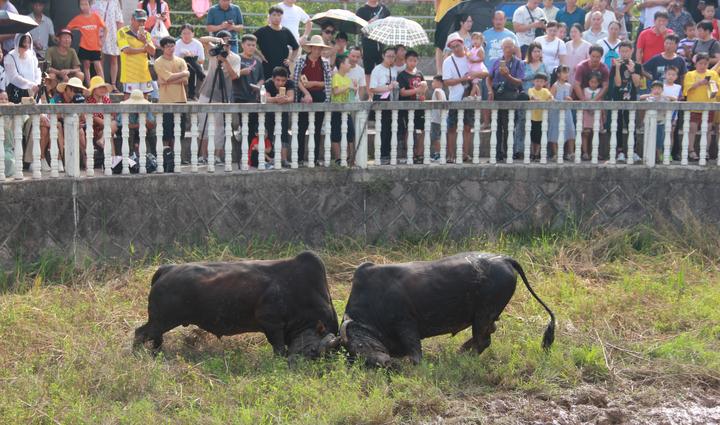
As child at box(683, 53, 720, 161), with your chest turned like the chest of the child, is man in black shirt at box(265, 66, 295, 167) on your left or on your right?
on your right

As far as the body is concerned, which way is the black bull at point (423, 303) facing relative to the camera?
to the viewer's left

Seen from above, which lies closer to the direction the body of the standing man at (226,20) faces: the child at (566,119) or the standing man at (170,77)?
the standing man

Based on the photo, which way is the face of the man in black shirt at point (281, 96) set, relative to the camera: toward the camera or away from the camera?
toward the camera

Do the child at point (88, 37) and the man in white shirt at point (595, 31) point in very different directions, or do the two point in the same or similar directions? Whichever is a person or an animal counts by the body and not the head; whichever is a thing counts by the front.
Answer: same or similar directions

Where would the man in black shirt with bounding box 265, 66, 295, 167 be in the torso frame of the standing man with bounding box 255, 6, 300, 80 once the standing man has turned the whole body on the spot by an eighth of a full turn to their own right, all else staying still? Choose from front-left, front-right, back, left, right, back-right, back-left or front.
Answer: front-left

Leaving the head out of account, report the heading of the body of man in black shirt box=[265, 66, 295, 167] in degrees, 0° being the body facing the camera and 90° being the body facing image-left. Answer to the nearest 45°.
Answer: approximately 0°

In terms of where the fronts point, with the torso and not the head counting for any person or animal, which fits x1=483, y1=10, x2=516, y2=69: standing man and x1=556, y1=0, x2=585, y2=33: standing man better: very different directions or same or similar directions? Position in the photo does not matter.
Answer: same or similar directions

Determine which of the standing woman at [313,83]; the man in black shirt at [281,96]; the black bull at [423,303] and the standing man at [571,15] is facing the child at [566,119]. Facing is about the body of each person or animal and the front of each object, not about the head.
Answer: the standing man

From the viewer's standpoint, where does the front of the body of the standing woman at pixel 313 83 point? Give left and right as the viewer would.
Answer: facing the viewer

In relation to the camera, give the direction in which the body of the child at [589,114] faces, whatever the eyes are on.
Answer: toward the camera

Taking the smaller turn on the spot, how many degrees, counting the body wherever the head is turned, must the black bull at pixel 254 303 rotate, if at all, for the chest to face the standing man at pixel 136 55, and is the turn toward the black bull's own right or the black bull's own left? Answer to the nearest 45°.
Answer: approximately 90° to the black bull's own left

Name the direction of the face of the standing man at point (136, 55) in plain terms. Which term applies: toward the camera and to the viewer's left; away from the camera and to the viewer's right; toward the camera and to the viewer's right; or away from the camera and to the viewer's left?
toward the camera and to the viewer's right

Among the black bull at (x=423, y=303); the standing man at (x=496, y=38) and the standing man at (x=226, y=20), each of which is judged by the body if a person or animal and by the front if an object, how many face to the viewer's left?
1

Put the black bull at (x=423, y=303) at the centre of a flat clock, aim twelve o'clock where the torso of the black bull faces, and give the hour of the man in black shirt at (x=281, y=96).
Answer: The man in black shirt is roughly at 2 o'clock from the black bull.

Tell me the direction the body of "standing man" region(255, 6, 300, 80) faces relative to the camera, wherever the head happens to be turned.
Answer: toward the camera

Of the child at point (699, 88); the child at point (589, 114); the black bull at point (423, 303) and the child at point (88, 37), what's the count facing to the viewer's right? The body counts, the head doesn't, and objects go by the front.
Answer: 0

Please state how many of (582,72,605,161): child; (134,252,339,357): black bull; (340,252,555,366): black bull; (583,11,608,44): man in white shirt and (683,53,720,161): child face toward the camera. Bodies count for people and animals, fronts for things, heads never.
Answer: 3

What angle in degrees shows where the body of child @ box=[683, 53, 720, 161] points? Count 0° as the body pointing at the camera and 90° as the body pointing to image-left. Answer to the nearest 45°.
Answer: approximately 0°

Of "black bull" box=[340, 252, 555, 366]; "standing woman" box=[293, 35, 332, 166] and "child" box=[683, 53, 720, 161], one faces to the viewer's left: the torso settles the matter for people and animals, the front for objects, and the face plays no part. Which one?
the black bull

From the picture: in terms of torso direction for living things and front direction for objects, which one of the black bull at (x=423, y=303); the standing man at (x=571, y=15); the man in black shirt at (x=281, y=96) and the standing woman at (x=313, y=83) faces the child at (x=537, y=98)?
the standing man

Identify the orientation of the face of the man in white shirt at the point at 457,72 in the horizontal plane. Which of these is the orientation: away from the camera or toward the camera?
toward the camera
